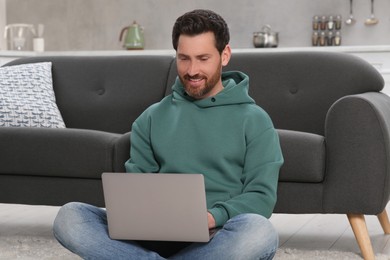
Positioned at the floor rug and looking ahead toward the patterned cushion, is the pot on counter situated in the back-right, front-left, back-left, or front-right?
front-right

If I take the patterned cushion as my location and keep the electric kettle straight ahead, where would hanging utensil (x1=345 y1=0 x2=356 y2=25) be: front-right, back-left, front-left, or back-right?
front-right

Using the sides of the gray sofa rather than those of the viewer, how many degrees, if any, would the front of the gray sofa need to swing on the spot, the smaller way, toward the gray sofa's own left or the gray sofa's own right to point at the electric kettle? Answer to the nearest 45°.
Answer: approximately 180°

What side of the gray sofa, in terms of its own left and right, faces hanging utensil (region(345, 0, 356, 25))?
back

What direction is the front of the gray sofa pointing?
toward the camera

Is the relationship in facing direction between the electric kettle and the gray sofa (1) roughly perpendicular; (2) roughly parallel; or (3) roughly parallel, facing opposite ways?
roughly perpendicular
